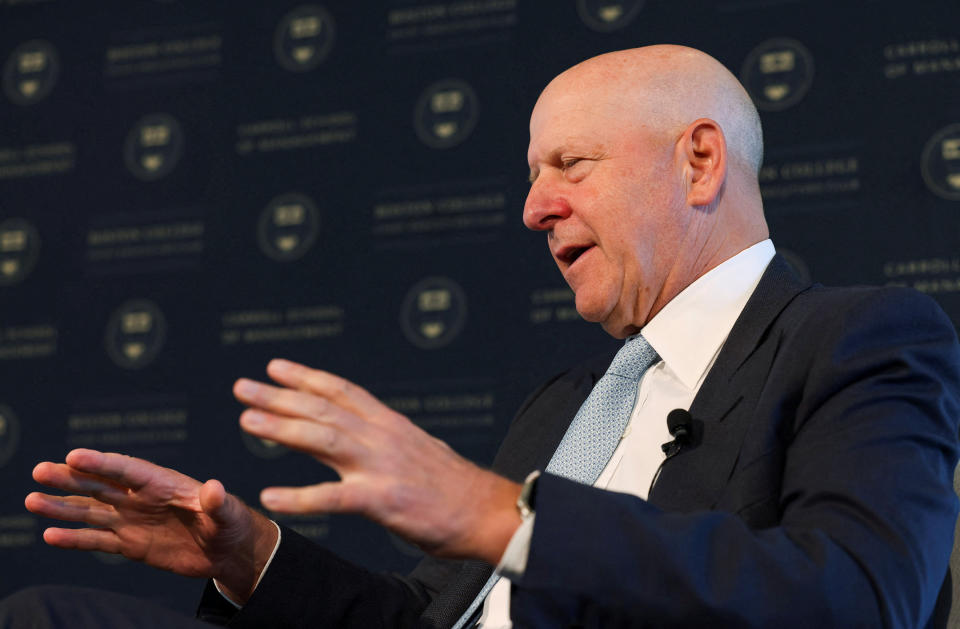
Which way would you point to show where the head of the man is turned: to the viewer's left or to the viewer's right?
to the viewer's left

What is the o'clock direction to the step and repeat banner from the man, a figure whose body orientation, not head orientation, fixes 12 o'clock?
The step and repeat banner is roughly at 4 o'clock from the man.

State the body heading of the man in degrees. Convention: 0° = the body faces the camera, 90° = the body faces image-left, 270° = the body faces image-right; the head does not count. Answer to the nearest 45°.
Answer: approximately 45°
